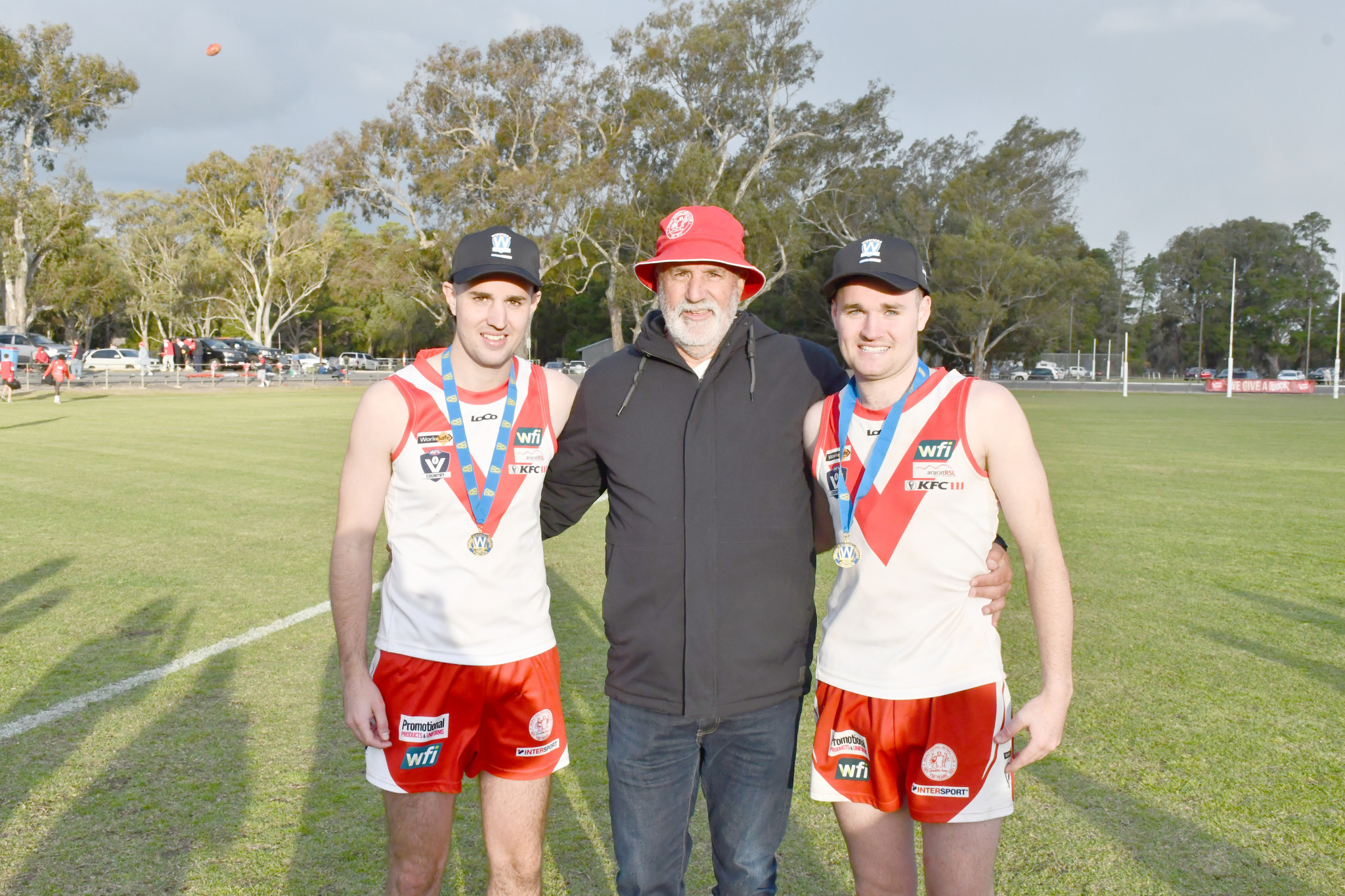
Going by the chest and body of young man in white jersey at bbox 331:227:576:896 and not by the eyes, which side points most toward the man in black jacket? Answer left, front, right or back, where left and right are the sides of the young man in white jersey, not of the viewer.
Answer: left

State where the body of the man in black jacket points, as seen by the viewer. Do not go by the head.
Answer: toward the camera

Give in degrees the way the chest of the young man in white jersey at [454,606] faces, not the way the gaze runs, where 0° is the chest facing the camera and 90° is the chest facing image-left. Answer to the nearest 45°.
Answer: approximately 0°

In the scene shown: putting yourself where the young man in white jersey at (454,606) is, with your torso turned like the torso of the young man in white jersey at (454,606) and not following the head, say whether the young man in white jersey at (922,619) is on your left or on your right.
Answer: on your left

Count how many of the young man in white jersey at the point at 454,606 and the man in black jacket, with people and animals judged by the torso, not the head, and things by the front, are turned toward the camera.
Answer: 2

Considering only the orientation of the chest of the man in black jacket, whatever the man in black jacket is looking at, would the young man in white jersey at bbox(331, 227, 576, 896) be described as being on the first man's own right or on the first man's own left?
on the first man's own right
